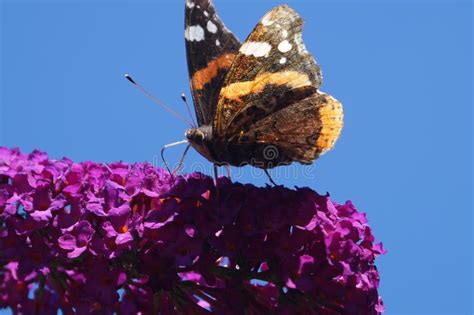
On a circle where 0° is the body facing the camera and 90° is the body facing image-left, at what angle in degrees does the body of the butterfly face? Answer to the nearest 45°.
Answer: approximately 90°
